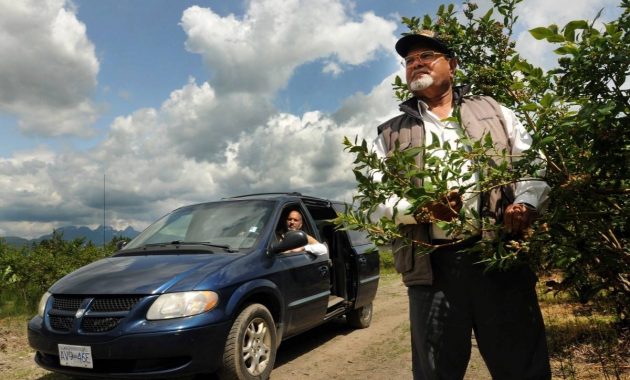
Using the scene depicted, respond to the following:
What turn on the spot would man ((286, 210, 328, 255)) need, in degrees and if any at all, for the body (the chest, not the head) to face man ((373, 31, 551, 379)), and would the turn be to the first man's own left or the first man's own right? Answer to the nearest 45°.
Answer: approximately 45° to the first man's own left

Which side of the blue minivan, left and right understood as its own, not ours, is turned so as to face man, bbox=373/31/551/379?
left

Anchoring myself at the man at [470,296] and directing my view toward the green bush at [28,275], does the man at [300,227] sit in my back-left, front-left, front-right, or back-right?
front-right

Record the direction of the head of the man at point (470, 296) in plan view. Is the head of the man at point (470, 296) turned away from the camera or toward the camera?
toward the camera

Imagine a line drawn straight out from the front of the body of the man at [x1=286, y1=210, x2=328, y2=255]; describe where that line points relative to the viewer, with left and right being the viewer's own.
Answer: facing the viewer and to the left of the viewer
